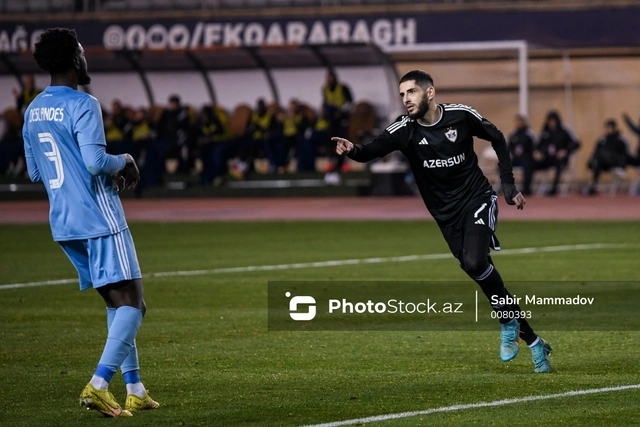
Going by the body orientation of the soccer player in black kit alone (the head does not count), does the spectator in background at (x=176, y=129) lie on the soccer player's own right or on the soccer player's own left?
on the soccer player's own right

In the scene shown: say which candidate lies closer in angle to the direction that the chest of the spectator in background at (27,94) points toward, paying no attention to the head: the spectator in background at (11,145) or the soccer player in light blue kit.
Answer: the soccer player in light blue kit

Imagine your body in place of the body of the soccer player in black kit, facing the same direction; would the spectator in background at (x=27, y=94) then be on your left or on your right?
on your right

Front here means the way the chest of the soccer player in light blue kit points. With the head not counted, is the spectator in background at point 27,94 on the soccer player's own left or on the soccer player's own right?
on the soccer player's own left

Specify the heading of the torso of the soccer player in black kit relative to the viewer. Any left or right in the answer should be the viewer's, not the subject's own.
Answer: facing the viewer and to the left of the viewer

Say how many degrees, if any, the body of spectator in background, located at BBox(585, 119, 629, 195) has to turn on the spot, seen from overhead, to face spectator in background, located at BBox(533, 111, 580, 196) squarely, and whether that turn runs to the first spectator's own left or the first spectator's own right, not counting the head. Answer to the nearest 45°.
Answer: approximately 45° to the first spectator's own right

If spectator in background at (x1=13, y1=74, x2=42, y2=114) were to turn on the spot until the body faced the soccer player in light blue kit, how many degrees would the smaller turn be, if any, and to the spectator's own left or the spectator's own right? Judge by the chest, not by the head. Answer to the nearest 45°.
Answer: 0° — they already face them

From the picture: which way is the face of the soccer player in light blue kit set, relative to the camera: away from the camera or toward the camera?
away from the camera

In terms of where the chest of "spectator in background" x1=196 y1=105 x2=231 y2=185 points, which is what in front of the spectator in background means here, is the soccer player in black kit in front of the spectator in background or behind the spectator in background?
in front

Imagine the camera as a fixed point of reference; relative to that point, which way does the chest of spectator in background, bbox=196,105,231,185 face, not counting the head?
toward the camera

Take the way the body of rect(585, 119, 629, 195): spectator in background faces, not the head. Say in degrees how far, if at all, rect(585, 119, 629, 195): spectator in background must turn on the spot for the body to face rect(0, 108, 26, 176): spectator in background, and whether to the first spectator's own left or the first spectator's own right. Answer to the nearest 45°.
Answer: approximately 45° to the first spectator's own right

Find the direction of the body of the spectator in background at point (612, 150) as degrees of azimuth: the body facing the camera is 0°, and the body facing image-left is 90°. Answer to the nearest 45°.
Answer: approximately 45°

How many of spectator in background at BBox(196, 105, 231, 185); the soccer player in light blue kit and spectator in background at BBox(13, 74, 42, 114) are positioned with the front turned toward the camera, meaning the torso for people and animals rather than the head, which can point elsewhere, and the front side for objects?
2
